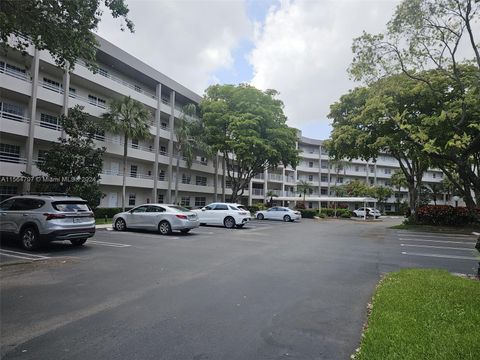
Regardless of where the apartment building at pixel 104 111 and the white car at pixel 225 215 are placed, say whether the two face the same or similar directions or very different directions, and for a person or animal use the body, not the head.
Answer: very different directions

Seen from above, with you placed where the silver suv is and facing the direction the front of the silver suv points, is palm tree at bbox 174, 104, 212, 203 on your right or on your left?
on your right

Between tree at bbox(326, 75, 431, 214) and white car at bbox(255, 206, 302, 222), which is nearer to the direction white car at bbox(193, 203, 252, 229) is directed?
the white car

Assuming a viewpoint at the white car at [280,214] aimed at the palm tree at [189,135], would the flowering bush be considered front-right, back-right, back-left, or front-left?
back-left

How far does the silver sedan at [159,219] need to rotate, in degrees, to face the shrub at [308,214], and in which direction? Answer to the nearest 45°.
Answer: approximately 90° to its right

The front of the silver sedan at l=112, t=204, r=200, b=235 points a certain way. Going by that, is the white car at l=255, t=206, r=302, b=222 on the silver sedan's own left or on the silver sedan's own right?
on the silver sedan's own right

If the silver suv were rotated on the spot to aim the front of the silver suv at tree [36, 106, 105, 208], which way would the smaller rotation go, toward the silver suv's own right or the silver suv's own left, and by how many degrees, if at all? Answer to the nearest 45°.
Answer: approximately 45° to the silver suv's own right

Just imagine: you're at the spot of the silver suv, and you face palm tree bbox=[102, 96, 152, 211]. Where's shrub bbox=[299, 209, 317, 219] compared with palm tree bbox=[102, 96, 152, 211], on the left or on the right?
right

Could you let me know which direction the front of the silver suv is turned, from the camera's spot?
facing away from the viewer and to the left of the viewer

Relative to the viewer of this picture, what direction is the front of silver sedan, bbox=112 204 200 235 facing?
facing away from the viewer and to the left of the viewer

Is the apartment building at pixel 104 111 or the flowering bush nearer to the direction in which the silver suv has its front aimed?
the apartment building

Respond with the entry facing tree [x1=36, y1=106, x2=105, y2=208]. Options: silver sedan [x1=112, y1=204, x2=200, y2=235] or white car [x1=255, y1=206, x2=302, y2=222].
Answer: the silver sedan
